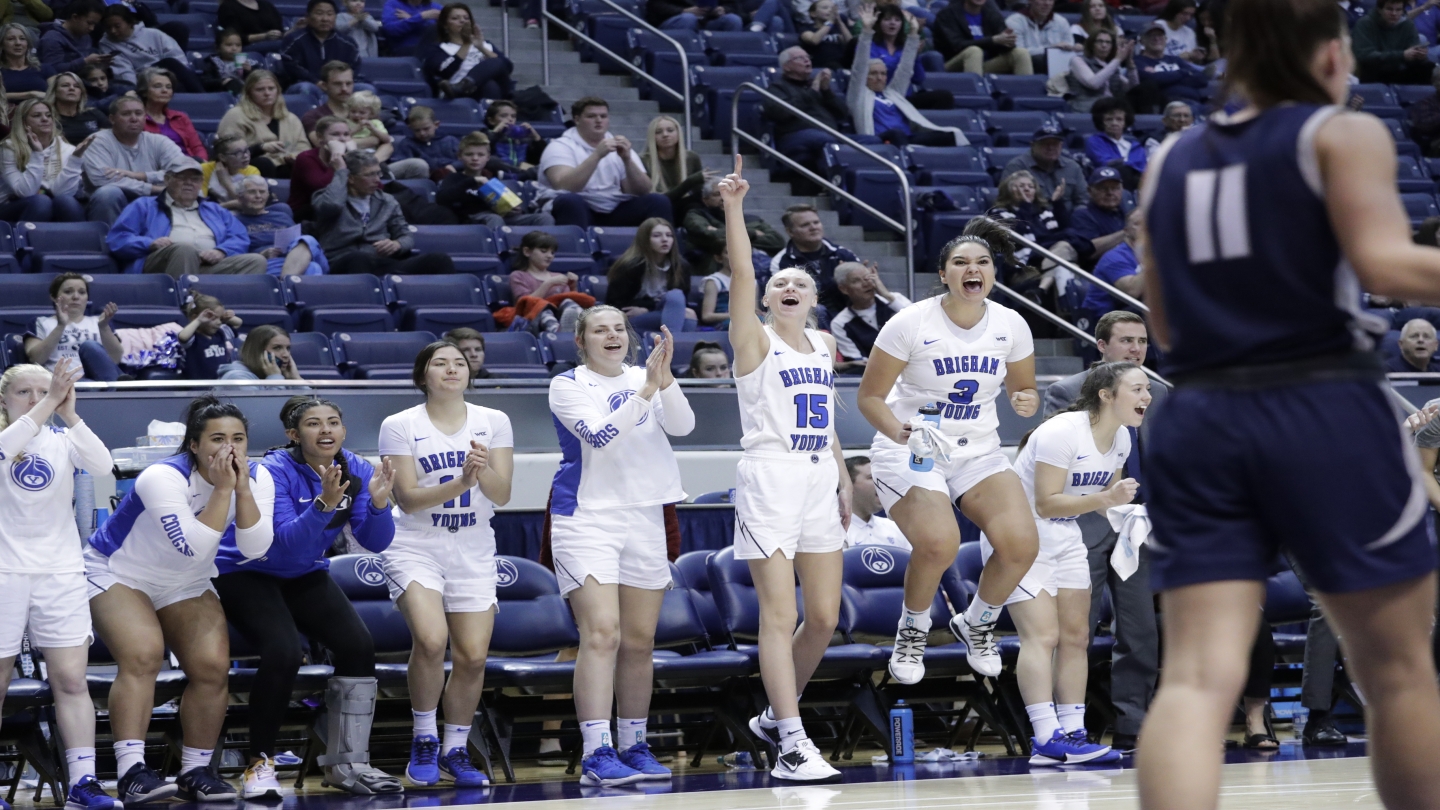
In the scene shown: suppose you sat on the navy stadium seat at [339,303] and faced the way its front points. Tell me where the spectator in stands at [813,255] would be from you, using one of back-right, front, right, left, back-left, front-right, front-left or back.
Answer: front-left

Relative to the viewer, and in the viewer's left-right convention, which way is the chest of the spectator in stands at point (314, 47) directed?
facing the viewer

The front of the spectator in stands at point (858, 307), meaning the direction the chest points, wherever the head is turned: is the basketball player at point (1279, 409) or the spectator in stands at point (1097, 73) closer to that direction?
the basketball player

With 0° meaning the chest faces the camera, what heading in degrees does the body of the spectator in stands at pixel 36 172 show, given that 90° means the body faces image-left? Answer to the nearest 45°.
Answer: approximately 315°

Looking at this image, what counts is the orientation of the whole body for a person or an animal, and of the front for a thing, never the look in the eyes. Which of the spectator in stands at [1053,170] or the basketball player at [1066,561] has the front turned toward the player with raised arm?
the spectator in stands

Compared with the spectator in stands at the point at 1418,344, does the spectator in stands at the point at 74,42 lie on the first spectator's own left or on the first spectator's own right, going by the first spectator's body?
on the first spectator's own right

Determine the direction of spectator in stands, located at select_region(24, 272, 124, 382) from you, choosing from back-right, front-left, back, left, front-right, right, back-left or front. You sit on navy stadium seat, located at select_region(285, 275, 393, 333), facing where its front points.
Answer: right

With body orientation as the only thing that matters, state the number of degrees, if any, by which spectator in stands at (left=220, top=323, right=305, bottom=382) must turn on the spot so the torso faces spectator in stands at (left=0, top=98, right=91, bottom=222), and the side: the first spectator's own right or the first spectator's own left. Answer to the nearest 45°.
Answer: approximately 180°

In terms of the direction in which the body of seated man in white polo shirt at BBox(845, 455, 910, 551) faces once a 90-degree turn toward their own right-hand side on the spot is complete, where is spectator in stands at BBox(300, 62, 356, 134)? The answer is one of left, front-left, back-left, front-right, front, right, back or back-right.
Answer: front-right

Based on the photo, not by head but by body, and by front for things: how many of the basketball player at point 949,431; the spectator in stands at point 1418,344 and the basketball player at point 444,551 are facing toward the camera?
3

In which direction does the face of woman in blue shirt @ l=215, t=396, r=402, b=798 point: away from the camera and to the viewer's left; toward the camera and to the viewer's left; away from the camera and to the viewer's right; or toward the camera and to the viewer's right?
toward the camera and to the viewer's right

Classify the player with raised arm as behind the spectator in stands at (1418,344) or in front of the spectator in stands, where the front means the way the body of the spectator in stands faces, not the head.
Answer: in front

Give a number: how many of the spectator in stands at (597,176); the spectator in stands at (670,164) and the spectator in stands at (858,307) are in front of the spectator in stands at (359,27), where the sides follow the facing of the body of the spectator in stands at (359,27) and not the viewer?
3

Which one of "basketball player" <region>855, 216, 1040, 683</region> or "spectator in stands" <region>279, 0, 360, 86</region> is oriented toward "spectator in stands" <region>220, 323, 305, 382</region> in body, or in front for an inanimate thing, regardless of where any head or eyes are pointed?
"spectator in stands" <region>279, 0, 360, 86</region>
